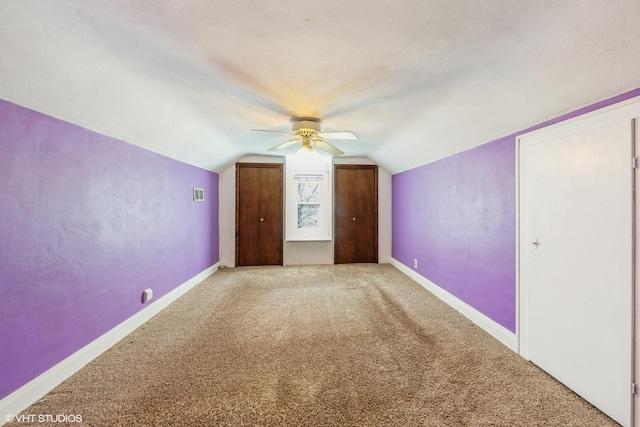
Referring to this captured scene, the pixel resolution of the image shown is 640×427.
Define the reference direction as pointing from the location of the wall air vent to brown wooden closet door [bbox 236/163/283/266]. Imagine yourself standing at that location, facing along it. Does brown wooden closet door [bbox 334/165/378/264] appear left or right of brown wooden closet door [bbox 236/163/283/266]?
right

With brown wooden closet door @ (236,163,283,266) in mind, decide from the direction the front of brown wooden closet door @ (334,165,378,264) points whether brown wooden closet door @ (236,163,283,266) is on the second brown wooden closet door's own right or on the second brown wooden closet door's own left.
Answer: on the second brown wooden closet door's own right

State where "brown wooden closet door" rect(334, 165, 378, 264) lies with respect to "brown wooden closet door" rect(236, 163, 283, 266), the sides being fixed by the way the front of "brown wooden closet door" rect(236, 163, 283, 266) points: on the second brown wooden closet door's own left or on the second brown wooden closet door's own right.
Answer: on the second brown wooden closet door's own left

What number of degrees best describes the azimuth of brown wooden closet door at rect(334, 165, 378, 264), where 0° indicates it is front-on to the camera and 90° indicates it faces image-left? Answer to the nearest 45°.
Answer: approximately 0°

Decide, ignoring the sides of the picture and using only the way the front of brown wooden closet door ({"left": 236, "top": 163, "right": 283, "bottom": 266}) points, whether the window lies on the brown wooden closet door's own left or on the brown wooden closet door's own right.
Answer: on the brown wooden closet door's own left

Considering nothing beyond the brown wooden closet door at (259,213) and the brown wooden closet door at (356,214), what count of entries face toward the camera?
2

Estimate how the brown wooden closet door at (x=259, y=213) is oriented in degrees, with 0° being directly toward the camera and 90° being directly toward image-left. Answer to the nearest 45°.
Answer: approximately 0°

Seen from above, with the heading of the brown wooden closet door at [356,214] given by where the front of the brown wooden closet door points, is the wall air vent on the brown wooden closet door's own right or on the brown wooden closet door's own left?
on the brown wooden closet door's own right

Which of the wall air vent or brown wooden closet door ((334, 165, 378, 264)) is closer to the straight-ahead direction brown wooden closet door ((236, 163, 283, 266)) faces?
the wall air vent

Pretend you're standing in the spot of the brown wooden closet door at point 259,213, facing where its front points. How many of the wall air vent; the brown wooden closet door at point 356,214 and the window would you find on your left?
2
